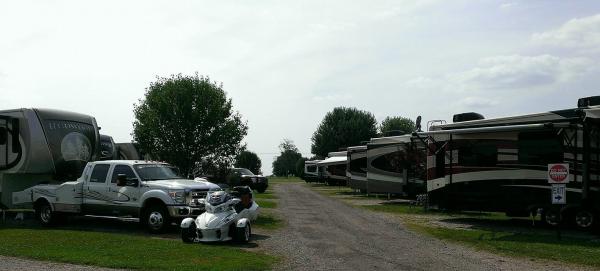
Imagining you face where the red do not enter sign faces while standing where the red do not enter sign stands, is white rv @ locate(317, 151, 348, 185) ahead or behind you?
behind

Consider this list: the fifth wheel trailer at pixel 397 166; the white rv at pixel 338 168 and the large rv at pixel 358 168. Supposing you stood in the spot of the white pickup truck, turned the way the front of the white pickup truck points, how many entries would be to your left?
3

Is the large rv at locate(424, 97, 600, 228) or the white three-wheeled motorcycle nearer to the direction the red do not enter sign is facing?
the white three-wheeled motorcycle

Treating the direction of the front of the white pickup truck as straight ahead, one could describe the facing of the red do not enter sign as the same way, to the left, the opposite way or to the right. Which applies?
to the right

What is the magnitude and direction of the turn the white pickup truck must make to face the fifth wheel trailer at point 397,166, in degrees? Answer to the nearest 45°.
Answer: approximately 90° to its left

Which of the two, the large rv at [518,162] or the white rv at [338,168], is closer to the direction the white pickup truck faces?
the large rv

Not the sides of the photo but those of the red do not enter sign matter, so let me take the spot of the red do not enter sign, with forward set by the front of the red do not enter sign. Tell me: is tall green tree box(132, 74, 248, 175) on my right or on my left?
on my right

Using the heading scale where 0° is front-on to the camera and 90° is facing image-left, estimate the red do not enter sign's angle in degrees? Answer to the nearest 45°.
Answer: approximately 0°

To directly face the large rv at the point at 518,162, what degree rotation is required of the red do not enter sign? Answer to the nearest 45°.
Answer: approximately 180°

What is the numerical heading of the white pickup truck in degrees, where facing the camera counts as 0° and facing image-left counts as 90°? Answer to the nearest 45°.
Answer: approximately 315°
